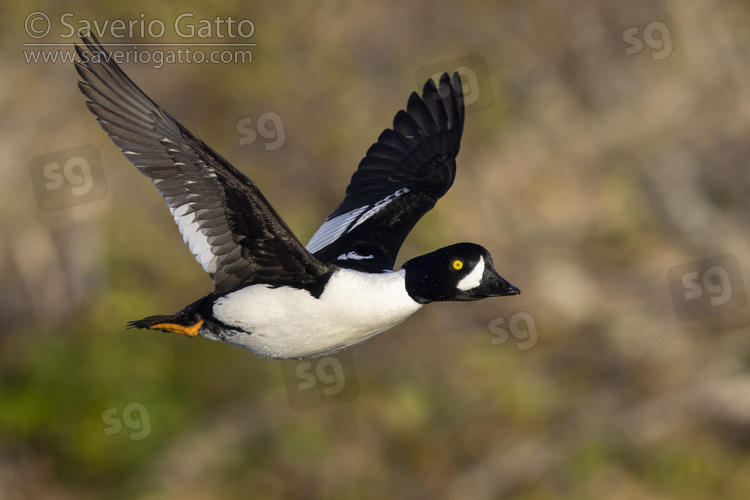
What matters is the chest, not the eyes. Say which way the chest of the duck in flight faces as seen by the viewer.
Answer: to the viewer's right
